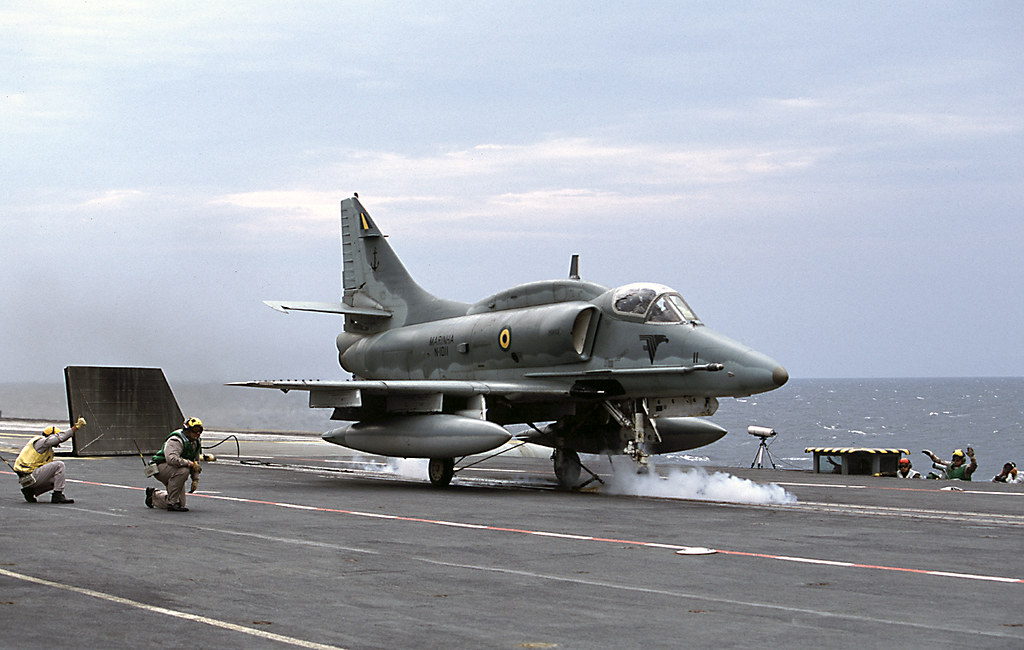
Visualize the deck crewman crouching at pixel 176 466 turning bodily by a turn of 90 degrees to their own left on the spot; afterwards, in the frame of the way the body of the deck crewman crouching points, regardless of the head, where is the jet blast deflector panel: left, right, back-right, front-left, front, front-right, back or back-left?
front

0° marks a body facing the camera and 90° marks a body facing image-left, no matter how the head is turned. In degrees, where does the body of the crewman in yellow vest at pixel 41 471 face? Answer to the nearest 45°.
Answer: approximately 270°

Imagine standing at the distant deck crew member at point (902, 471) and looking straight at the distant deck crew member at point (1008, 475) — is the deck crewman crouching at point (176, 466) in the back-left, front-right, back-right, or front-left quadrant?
back-right

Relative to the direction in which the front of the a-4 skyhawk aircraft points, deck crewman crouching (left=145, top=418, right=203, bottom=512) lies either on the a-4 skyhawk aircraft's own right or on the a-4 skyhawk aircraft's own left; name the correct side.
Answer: on the a-4 skyhawk aircraft's own right

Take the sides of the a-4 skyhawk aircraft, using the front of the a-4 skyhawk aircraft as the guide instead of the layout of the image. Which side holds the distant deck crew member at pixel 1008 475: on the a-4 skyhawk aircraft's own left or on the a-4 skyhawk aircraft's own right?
on the a-4 skyhawk aircraft's own left

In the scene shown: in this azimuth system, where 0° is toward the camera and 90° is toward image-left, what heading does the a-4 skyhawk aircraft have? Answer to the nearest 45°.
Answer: approximately 315°

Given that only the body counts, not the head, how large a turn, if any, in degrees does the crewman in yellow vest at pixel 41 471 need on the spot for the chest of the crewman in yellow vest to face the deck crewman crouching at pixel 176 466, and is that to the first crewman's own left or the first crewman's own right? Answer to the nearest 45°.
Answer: approximately 45° to the first crewman's own right

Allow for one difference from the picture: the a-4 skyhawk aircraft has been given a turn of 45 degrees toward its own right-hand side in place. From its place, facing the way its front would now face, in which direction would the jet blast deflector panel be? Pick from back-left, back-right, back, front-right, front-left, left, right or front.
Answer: back-right

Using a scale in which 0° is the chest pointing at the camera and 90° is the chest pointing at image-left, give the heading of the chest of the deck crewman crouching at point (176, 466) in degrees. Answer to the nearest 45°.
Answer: approximately 270°

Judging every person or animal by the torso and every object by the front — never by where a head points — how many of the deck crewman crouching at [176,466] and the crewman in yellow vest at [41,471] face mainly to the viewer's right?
2

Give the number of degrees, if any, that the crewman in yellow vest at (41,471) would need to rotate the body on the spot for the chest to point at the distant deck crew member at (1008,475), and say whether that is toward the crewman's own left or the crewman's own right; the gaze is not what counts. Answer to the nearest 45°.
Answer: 0° — they already face them
